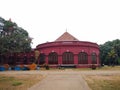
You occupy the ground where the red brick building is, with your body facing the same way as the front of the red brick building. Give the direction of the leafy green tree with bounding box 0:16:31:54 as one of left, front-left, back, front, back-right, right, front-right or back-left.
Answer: right

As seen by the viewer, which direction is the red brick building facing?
toward the camera
